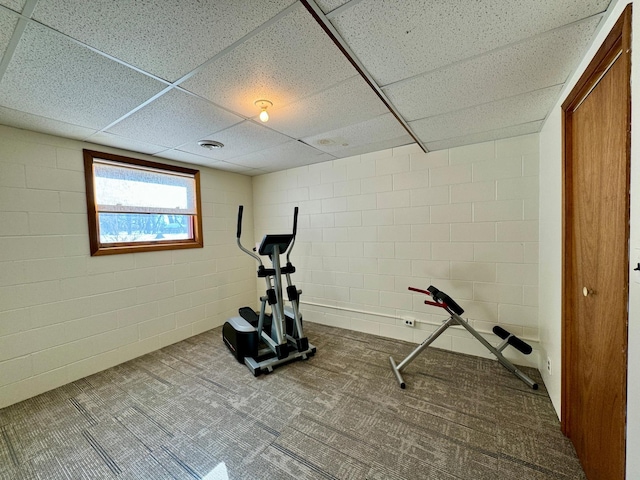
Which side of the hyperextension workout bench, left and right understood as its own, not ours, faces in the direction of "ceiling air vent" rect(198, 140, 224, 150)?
front

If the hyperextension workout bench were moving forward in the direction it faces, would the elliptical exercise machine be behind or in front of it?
in front

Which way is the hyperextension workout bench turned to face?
to the viewer's left

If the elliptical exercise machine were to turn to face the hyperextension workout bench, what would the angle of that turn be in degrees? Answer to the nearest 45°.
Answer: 0° — it already faces it

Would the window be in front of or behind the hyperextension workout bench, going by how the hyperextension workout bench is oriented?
in front

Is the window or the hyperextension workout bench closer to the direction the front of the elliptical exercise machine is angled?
the hyperextension workout bench

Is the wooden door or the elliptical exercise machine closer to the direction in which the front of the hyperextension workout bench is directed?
the elliptical exercise machine

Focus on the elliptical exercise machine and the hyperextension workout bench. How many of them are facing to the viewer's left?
1

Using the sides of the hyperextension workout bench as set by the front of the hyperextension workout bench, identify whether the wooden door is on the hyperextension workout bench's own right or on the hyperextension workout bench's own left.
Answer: on the hyperextension workout bench's own left
